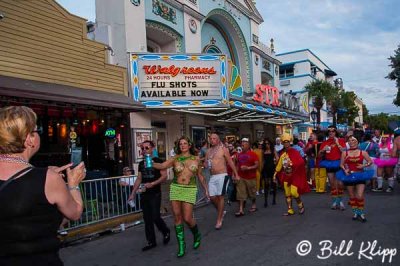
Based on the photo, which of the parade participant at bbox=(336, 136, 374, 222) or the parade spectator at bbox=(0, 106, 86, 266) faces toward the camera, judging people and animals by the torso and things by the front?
the parade participant at bbox=(336, 136, 374, 222)

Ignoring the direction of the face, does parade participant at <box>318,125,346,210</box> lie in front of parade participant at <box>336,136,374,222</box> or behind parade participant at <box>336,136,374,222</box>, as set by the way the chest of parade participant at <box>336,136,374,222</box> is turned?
behind

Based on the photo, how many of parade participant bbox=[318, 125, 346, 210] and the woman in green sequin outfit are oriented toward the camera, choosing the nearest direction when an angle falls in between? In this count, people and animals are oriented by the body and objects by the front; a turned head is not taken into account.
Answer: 2

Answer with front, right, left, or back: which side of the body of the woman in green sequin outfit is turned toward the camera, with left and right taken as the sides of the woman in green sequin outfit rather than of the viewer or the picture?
front

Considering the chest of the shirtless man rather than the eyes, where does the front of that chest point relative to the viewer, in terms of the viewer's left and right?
facing the viewer and to the left of the viewer

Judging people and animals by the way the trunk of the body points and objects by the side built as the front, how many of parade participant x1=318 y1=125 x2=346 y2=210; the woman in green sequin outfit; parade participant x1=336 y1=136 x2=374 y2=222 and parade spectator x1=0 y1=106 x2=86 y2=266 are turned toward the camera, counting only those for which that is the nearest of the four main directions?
3

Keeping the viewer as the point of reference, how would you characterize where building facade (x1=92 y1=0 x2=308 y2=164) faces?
facing the viewer and to the right of the viewer

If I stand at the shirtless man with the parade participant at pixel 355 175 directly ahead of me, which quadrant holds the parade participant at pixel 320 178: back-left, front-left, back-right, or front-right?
front-left

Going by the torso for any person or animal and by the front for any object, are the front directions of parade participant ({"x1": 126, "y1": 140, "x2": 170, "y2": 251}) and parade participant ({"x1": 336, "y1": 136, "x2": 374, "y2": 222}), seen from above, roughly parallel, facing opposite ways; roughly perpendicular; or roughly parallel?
roughly parallel

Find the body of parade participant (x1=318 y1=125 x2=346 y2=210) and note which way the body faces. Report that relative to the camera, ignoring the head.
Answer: toward the camera

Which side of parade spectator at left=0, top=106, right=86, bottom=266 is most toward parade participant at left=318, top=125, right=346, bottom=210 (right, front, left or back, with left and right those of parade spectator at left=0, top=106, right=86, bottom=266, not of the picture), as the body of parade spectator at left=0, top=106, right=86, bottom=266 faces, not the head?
front

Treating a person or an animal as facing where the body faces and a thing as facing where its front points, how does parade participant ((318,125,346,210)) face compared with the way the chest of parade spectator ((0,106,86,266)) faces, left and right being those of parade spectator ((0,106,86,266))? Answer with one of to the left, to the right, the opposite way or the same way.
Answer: the opposite way

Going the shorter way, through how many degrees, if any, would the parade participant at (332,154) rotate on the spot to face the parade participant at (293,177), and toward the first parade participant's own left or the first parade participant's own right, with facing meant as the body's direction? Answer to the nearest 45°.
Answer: approximately 45° to the first parade participant's own right
